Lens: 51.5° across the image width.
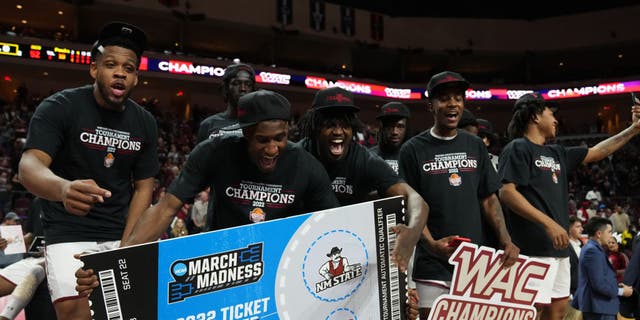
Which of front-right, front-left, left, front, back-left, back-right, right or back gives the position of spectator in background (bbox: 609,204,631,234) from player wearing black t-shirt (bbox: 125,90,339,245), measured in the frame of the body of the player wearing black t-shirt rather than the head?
back-left

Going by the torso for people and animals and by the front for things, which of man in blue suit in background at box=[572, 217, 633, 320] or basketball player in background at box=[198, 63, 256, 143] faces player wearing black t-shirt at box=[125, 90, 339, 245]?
basketball player in background at box=[198, 63, 256, 143]

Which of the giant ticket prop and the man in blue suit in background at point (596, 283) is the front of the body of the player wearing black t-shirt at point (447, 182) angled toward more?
the giant ticket prop

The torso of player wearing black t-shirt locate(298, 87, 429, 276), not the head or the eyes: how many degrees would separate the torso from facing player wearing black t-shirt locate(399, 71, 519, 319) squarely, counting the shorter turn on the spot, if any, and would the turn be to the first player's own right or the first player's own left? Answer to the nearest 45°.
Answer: approximately 135° to the first player's own left

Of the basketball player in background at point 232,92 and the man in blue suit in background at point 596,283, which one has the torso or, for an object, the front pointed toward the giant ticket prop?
the basketball player in background at point 232,92

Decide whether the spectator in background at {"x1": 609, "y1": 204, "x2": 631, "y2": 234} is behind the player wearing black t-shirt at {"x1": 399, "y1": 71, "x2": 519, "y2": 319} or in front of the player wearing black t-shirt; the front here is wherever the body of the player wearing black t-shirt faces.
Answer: behind

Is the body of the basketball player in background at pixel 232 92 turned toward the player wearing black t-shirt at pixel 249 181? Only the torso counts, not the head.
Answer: yes
